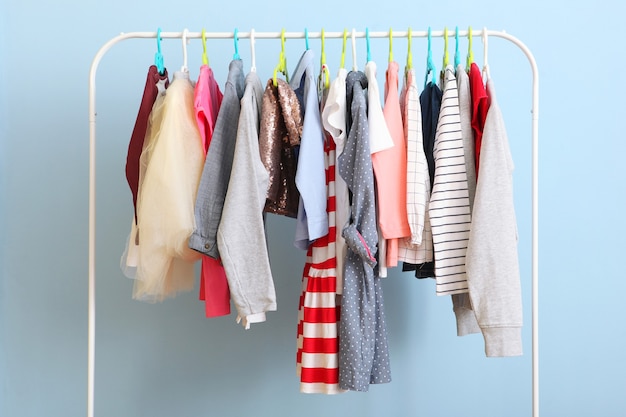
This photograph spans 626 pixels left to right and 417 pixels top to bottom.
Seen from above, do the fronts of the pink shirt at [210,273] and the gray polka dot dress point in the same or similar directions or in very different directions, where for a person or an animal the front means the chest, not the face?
same or similar directions

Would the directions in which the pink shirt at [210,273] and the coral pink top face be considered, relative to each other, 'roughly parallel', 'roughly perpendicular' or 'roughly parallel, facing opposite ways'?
roughly parallel
